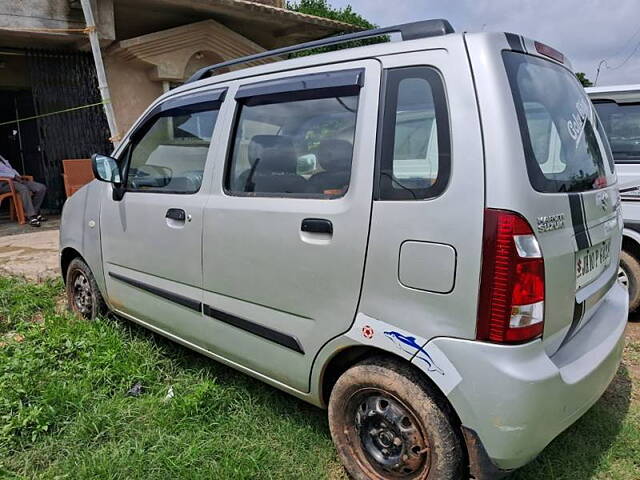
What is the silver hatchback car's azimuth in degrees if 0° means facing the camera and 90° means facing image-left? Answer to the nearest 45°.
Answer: approximately 135°

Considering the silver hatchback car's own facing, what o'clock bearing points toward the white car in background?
The white car in background is roughly at 3 o'clock from the silver hatchback car.
